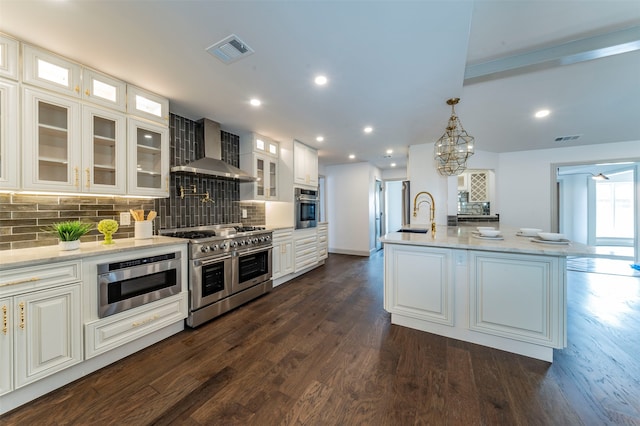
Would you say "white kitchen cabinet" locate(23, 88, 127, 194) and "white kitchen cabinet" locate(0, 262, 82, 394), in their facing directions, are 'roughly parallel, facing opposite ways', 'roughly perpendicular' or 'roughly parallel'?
roughly parallel

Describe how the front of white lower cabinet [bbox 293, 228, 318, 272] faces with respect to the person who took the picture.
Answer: facing the viewer and to the right of the viewer

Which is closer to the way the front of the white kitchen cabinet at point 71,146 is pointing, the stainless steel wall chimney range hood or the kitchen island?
the kitchen island

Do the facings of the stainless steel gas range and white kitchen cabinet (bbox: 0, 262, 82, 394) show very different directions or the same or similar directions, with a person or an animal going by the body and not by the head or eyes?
same or similar directions

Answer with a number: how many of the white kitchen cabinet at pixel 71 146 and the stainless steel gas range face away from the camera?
0

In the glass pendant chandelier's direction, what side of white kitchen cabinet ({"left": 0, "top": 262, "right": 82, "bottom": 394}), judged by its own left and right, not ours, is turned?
front

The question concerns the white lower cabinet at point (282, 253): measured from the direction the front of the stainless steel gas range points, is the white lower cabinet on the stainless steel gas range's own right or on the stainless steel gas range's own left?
on the stainless steel gas range's own left

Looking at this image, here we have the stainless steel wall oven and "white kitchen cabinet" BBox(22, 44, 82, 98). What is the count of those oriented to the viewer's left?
0

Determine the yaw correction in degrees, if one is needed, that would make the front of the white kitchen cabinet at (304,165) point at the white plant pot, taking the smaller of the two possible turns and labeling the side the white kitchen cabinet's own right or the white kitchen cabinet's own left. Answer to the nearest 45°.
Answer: approximately 90° to the white kitchen cabinet's own right

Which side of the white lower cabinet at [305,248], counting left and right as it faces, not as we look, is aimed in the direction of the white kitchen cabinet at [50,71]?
right

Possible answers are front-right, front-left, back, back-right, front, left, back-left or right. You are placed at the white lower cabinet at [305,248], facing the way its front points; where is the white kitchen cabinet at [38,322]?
right

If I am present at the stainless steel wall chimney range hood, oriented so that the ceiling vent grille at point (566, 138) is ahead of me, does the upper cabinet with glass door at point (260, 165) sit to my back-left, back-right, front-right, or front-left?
front-left

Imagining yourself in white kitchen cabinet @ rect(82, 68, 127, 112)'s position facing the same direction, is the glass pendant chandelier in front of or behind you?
in front

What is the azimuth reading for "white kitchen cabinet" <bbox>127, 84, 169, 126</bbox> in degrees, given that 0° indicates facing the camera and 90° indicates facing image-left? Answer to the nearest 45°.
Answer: approximately 315°

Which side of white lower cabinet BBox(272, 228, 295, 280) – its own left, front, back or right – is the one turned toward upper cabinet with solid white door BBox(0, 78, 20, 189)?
right

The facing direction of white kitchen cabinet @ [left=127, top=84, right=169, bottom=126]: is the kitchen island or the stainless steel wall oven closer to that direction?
the kitchen island

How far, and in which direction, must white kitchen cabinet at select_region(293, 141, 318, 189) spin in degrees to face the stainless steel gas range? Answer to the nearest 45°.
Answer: approximately 90° to its right

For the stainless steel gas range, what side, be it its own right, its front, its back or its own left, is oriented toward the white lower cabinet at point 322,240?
left
